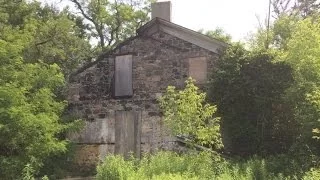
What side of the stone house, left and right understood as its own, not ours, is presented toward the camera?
front

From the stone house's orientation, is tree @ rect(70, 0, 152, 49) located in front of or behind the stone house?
behind

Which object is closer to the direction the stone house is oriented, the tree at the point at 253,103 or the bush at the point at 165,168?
the bush

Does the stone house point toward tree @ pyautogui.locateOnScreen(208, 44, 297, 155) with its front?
no

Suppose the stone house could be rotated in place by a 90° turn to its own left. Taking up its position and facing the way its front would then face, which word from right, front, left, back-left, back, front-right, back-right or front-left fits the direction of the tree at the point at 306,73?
front-right

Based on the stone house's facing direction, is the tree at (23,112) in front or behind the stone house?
in front

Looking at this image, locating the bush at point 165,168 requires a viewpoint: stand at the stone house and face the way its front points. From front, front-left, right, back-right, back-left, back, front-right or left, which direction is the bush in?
front

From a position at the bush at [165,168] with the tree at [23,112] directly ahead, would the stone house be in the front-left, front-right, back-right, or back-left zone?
front-right

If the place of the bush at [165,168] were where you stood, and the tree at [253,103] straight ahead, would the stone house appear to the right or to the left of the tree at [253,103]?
left

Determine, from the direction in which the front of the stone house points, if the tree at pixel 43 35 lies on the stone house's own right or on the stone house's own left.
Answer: on the stone house's own right
